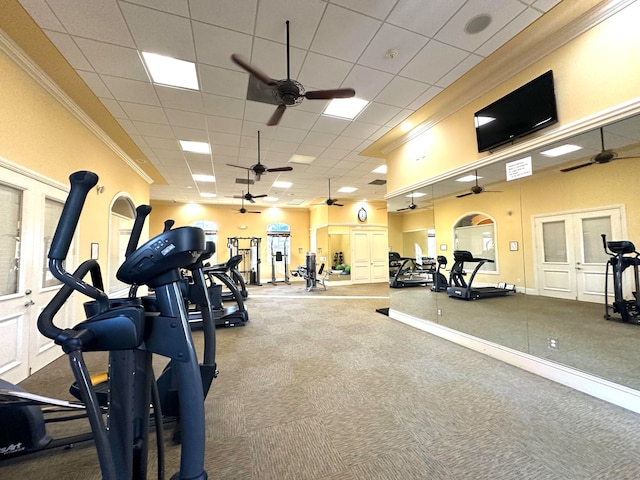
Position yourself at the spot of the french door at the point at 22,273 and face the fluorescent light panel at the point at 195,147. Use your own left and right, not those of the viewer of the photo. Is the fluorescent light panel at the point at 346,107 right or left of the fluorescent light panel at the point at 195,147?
right

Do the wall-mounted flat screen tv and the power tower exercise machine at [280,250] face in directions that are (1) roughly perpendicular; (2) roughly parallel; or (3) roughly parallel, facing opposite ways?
roughly perpendicular

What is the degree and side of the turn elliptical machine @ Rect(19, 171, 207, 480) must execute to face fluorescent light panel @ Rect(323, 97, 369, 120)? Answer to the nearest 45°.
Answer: approximately 45° to its left

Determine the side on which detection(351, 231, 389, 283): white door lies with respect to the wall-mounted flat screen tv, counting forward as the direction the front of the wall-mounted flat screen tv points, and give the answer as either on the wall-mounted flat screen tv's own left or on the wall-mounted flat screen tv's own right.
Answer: on the wall-mounted flat screen tv's own right

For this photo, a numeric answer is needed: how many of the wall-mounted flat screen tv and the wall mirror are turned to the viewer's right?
0

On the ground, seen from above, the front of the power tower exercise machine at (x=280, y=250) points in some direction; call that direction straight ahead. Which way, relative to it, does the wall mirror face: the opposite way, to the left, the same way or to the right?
to the right

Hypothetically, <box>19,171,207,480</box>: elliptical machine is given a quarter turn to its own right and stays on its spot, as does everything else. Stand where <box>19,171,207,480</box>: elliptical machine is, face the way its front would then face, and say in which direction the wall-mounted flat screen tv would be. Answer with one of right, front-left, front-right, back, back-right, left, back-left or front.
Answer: left

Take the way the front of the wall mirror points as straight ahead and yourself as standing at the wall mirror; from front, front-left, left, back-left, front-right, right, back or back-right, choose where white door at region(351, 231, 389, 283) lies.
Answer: right

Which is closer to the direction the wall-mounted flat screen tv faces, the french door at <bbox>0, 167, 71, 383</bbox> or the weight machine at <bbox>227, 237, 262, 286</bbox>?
the french door

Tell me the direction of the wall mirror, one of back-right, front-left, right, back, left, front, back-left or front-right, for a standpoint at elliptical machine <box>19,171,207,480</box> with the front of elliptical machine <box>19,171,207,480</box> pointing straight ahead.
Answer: front

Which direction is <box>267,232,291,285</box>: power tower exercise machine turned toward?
toward the camera

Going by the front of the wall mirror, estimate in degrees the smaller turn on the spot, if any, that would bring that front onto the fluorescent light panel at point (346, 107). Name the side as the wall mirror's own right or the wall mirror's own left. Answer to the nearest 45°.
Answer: approximately 45° to the wall mirror's own right

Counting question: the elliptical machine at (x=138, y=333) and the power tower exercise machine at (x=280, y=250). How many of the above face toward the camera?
1
